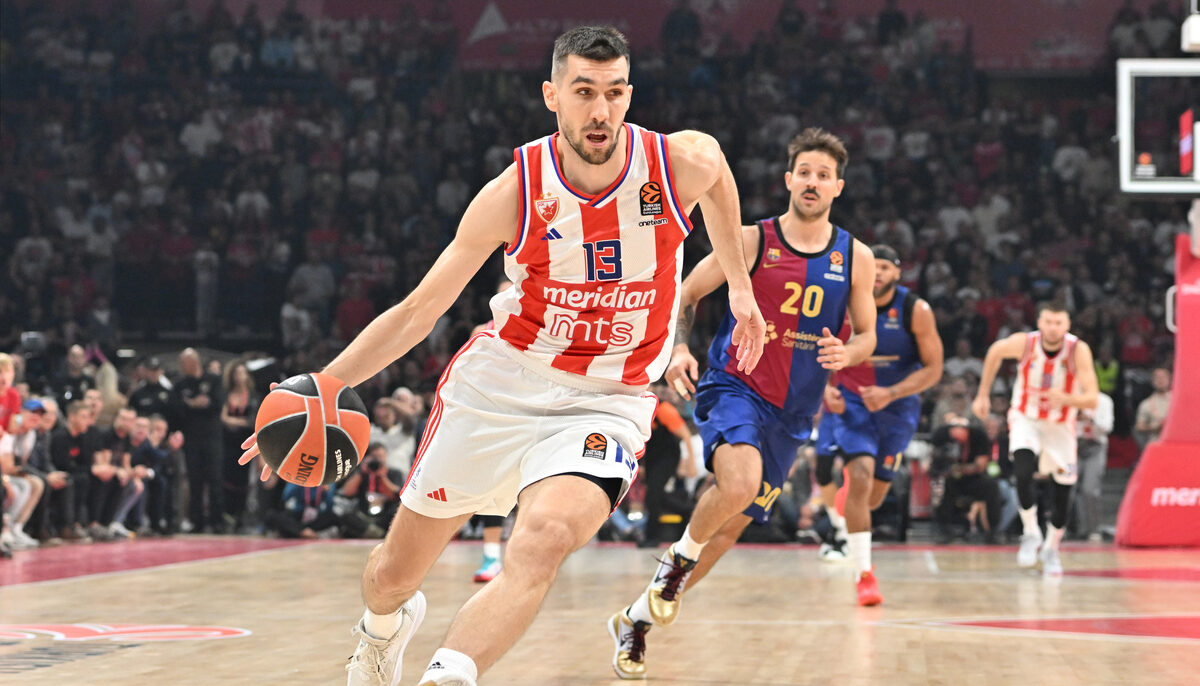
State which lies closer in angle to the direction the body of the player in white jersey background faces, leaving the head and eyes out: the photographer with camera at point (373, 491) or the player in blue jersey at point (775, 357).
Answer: the player in blue jersey

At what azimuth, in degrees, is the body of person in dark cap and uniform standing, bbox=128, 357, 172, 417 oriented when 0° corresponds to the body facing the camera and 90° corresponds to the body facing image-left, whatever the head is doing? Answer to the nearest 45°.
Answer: approximately 0°

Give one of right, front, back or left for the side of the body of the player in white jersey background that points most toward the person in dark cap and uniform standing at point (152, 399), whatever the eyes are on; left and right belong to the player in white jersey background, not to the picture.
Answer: right

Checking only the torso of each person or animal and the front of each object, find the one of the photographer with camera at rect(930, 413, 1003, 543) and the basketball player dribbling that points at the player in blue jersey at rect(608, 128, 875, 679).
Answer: the photographer with camera

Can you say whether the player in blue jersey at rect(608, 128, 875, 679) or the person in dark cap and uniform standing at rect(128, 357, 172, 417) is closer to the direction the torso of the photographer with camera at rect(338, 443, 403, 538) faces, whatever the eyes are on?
the player in blue jersey

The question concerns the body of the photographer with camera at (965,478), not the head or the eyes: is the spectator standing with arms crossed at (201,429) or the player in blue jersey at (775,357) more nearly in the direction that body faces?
the player in blue jersey

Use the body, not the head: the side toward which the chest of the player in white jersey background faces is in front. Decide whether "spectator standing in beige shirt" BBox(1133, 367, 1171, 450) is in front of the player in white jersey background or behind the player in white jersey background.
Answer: behind

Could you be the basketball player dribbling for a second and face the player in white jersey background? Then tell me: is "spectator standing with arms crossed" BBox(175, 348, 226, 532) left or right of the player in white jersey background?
left

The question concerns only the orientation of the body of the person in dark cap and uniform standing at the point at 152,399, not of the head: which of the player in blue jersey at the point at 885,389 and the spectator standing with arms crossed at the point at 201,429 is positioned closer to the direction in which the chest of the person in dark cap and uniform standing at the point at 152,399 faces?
the player in blue jersey

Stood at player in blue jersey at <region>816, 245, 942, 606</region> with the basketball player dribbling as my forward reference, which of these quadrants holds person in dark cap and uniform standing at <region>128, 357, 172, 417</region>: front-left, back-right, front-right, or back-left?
back-right
